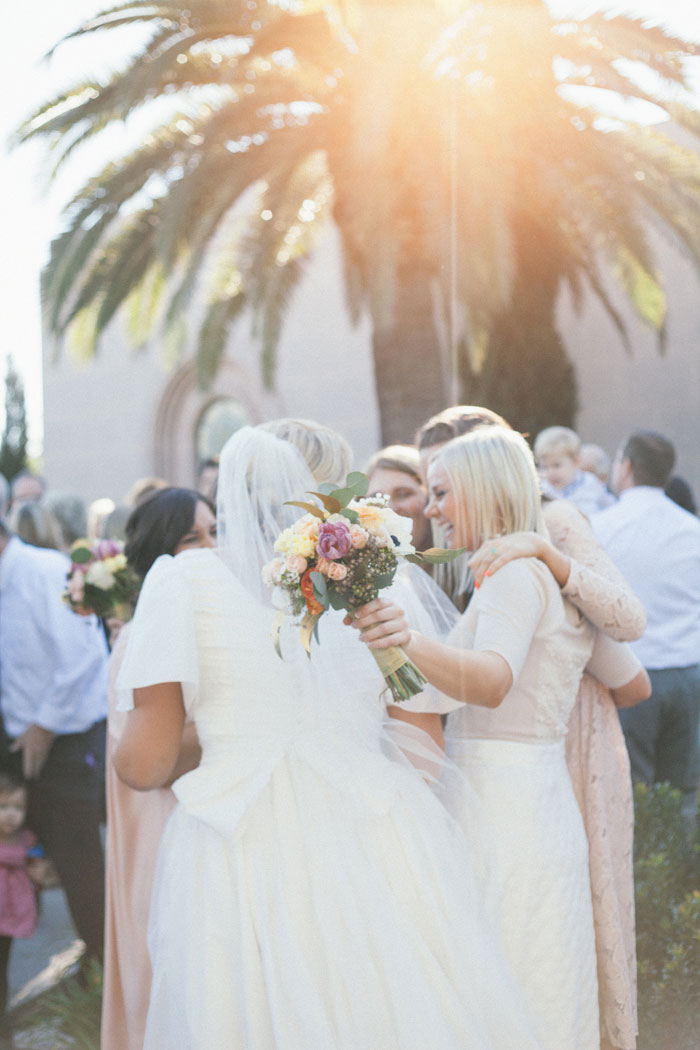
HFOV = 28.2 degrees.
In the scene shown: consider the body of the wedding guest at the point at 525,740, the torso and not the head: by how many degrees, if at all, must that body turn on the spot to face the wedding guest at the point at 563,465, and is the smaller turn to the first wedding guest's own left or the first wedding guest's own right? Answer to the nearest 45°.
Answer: approximately 90° to the first wedding guest's own right

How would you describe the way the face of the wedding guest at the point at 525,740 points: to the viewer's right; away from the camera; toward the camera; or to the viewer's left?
to the viewer's left

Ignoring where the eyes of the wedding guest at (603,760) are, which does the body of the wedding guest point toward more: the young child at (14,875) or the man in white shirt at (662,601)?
the young child

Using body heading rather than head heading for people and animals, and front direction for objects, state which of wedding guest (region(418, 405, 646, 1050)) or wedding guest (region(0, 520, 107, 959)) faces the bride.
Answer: wedding guest (region(418, 405, 646, 1050))

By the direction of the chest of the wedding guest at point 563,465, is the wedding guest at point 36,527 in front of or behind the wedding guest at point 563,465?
in front

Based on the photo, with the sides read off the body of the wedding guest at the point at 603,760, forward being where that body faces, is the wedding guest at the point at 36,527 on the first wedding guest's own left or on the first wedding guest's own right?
on the first wedding guest's own right

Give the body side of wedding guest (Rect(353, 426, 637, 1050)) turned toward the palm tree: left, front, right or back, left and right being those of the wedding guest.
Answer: right

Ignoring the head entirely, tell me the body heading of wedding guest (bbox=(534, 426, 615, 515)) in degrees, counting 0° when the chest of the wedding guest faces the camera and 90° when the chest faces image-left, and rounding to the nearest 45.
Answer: approximately 45°

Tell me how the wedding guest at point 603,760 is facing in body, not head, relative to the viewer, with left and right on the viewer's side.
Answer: facing the viewer and to the left of the viewer

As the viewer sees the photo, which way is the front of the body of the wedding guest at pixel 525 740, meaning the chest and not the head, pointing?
to the viewer's left
